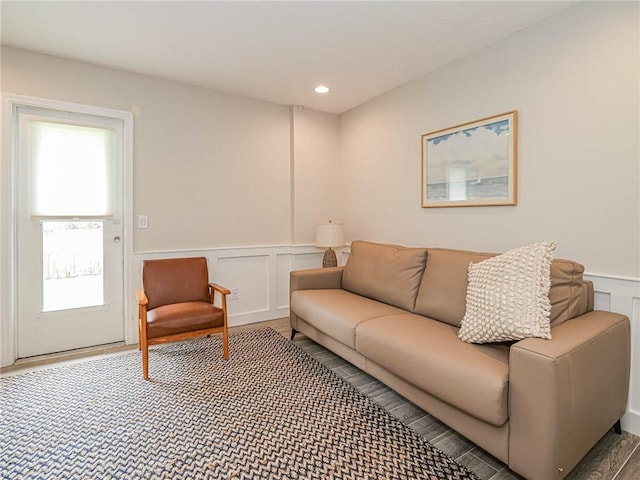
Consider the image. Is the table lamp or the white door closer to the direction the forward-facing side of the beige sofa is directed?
the white door

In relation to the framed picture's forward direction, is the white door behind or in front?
in front

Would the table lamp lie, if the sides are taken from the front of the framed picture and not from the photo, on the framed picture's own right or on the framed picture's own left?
on the framed picture's own right

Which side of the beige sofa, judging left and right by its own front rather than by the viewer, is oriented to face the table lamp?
right

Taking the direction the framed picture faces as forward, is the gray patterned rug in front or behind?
in front

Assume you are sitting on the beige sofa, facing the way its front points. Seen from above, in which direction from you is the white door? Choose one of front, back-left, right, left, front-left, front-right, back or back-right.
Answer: front-right

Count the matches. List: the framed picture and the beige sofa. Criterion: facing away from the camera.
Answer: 0

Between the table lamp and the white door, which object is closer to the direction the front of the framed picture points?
the white door
